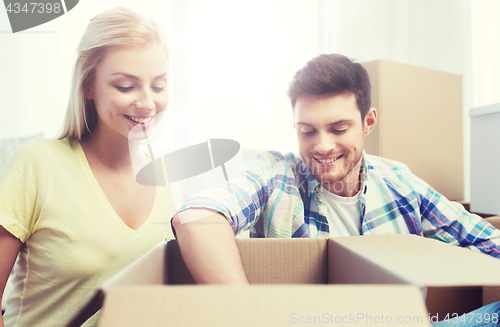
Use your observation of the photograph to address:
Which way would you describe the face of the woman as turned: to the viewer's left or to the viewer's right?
to the viewer's right

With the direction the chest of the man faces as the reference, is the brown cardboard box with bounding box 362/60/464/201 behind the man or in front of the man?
behind

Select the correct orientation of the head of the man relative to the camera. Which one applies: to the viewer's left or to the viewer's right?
to the viewer's left

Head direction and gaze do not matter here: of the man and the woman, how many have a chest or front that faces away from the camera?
0

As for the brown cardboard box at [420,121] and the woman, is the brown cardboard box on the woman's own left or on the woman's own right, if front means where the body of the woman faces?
on the woman's own left

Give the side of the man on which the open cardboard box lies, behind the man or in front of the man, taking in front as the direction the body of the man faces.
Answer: in front

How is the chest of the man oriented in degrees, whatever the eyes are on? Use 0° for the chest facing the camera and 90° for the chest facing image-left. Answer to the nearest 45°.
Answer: approximately 0°

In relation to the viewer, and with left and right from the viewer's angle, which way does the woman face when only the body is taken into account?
facing the viewer and to the right of the viewer
